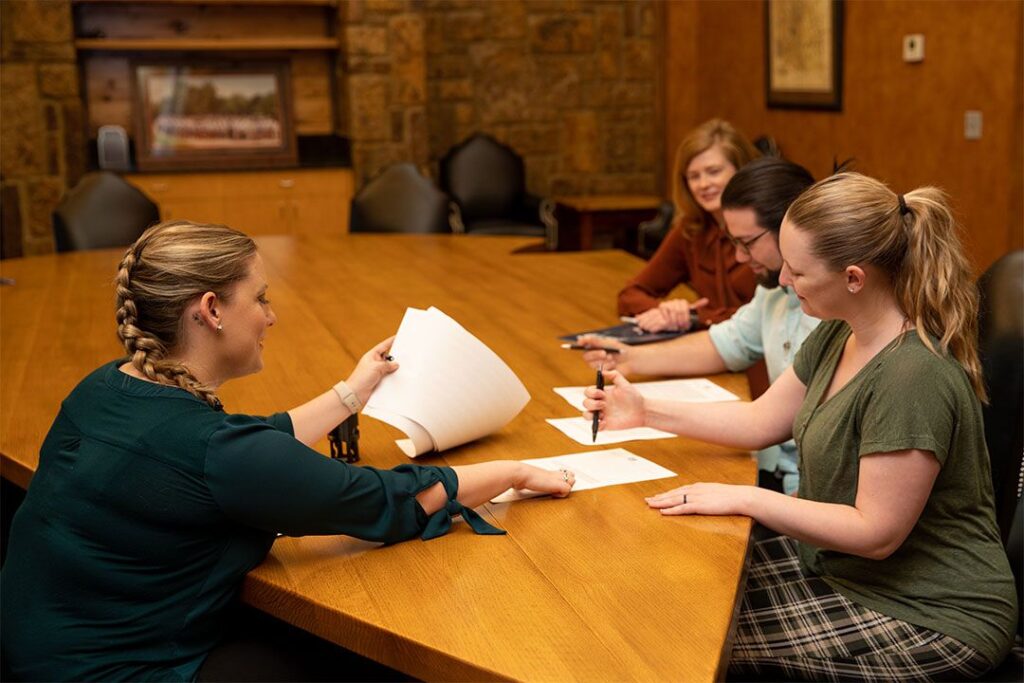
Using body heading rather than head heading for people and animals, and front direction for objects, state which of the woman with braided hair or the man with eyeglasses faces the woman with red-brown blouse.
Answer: the woman with braided hair

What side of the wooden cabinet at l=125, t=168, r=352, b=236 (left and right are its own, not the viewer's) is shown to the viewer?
front

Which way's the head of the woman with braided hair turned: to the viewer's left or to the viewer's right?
to the viewer's right

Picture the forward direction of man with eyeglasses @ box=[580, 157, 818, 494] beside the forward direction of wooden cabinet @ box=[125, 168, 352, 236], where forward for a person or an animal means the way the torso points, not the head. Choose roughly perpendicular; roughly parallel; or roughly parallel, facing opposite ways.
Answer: roughly perpendicular

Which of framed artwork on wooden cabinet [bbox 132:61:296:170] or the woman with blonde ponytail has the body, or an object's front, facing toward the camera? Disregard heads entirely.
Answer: the framed artwork on wooden cabinet

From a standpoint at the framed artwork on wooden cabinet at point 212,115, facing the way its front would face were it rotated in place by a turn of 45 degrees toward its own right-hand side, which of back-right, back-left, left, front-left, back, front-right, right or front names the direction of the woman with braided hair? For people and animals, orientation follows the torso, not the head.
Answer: front-left

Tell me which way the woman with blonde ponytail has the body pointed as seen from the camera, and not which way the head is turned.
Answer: to the viewer's left

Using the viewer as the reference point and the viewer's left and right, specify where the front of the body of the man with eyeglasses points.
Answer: facing the viewer and to the left of the viewer

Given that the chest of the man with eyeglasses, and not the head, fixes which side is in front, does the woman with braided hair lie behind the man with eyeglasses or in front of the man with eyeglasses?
in front

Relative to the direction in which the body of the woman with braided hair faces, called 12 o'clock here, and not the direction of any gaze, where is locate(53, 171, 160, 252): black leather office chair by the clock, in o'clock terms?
The black leather office chair is roughly at 10 o'clock from the woman with braided hair.

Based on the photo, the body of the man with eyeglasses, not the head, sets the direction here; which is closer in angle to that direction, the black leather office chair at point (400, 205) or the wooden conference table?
the wooden conference table

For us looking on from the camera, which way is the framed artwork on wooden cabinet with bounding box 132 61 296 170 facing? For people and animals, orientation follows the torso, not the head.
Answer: facing the viewer

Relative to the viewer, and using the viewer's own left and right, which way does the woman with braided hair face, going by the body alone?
facing away from the viewer and to the right of the viewer

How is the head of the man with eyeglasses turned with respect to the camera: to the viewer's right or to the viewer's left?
to the viewer's left

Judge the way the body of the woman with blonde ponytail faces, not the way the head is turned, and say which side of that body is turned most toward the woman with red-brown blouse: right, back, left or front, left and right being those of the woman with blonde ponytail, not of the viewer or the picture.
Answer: right

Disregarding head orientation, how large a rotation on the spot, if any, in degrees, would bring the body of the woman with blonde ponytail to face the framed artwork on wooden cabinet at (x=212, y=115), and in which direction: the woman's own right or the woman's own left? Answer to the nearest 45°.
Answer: approximately 45° to the woman's own right

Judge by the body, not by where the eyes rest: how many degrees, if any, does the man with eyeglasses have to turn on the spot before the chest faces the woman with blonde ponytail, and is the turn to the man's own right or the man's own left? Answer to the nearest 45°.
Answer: approximately 45° to the man's own left

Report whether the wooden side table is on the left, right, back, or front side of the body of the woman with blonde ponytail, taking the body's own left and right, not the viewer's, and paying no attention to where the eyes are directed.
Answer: right
